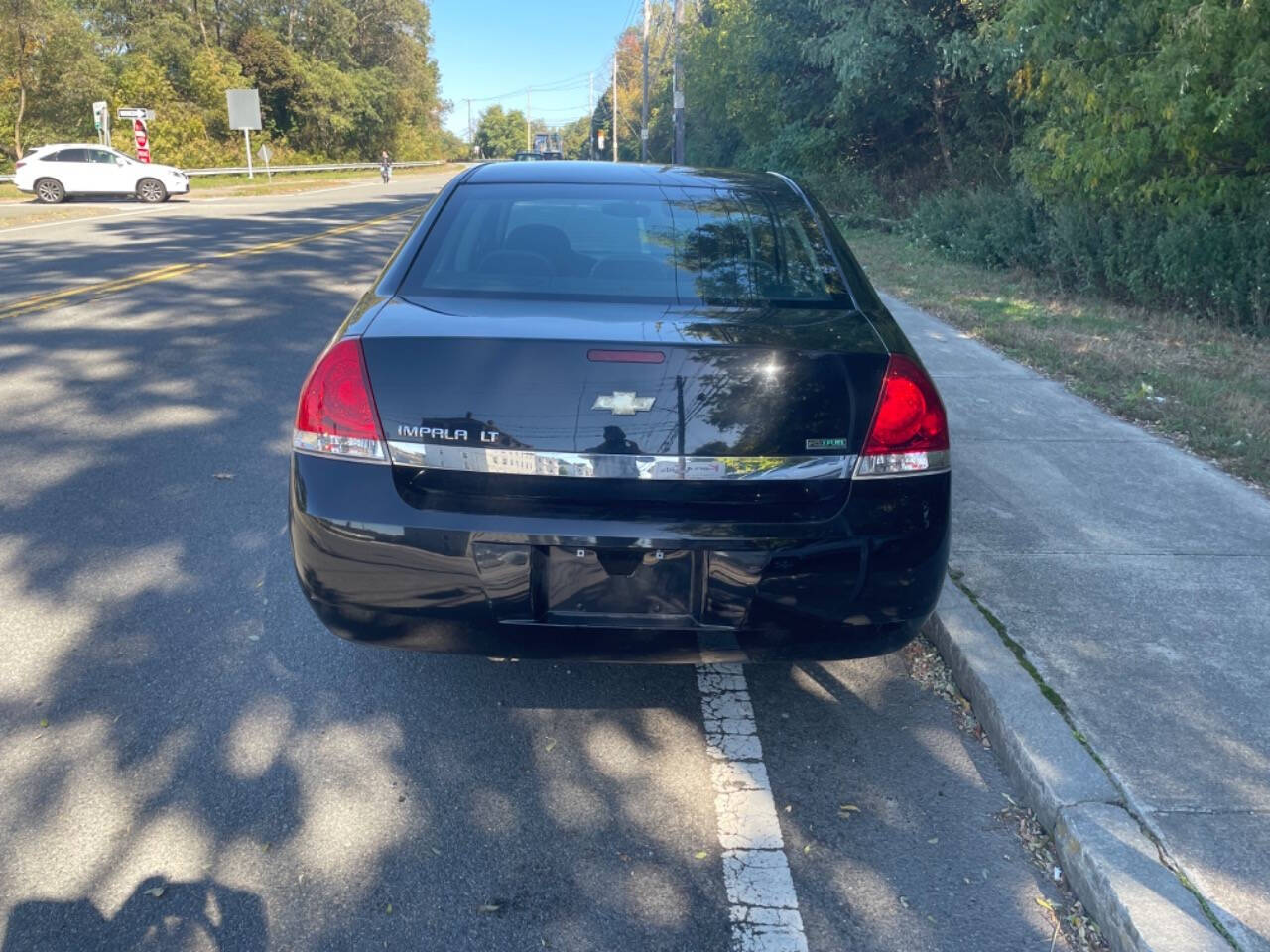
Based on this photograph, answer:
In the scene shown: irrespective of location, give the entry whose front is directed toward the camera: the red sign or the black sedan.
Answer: the red sign

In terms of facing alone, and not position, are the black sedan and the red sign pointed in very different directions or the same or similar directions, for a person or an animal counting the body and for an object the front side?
very different directions

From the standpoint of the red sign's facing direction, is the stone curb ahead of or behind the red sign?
ahead

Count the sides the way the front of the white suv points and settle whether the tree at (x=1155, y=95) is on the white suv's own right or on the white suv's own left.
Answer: on the white suv's own right

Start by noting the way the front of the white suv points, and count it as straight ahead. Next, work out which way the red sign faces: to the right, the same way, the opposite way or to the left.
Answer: to the right

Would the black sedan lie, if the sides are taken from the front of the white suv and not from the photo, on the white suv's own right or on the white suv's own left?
on the white suv's own right

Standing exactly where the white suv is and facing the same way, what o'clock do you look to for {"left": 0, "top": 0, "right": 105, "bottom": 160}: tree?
The tree is roughly at 9 o'clock from the white suv.

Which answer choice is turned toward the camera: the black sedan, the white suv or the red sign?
the red sign

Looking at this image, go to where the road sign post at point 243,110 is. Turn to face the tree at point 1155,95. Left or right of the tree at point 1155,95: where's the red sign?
right

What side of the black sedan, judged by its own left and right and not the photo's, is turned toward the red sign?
front

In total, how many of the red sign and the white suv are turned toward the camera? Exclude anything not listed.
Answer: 1

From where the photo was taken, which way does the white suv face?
to the viewer's right

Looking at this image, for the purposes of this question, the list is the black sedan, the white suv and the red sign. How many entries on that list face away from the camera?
1

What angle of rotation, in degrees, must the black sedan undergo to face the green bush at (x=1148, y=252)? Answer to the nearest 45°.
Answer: approximately 45° to its right

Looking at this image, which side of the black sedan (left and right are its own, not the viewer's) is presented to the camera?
back

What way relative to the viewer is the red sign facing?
toward the camera

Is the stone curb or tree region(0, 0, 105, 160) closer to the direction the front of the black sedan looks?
the tree

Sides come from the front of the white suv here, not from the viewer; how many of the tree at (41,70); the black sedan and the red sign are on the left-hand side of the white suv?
2
